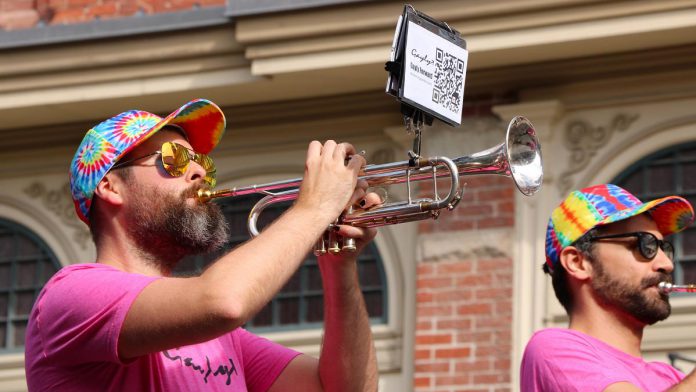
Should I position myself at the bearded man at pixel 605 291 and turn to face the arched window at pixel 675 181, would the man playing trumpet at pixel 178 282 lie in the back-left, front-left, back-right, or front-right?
back-left

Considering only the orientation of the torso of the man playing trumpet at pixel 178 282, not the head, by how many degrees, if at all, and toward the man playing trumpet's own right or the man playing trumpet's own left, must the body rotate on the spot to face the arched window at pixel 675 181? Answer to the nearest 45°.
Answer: approximately 90° to the man playing trumpet's own left

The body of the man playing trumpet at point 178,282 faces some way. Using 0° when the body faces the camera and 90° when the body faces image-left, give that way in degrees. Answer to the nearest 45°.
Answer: approximately 315°

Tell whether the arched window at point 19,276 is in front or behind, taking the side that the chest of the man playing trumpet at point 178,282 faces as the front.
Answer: behind

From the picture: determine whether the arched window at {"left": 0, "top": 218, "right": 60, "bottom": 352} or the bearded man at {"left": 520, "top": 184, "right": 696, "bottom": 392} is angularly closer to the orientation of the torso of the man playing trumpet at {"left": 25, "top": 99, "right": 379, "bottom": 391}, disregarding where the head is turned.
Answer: the bearded man
